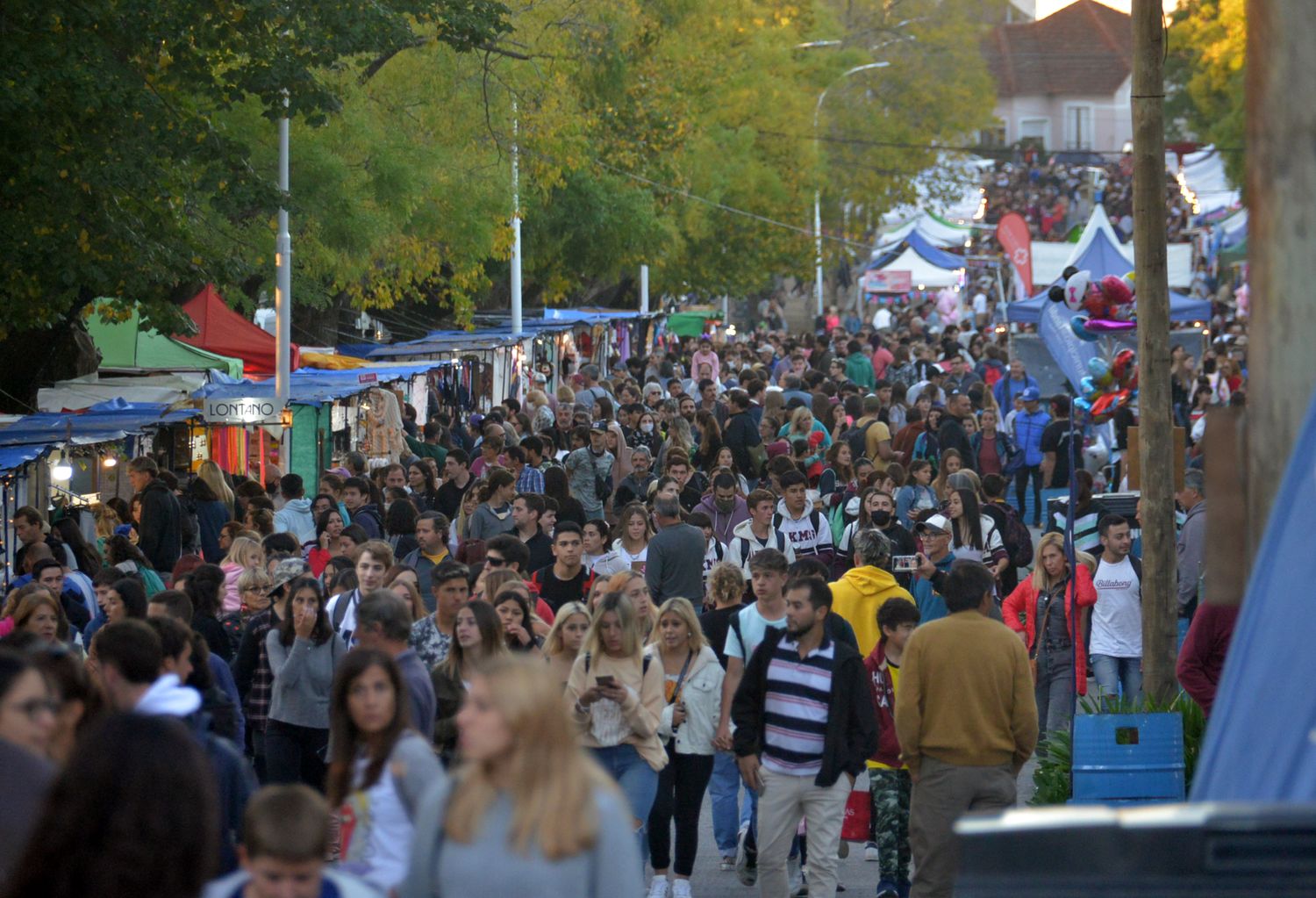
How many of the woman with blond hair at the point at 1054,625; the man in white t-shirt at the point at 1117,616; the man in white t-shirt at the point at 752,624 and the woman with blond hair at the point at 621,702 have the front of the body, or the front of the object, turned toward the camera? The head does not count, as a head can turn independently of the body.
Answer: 4

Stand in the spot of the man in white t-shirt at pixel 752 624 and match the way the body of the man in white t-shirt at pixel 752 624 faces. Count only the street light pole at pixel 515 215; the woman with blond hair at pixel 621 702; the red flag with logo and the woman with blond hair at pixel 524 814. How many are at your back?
2

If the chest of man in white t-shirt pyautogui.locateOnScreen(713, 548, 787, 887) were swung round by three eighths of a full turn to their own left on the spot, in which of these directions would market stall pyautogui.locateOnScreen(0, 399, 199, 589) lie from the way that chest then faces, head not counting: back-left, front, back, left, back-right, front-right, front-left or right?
left

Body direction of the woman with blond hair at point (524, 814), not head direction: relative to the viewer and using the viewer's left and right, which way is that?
facing the viewer and to the left of the viewer

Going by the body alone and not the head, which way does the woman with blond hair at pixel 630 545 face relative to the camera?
toward the camera

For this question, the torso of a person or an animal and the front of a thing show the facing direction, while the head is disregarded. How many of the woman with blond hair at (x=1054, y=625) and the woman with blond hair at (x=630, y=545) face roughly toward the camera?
2

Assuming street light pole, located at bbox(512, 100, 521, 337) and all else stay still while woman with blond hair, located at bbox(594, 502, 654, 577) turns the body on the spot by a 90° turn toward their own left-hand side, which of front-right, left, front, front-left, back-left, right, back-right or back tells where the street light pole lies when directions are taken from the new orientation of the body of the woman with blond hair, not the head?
left

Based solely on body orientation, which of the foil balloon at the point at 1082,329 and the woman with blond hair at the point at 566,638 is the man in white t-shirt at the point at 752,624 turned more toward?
the woman with blond hair

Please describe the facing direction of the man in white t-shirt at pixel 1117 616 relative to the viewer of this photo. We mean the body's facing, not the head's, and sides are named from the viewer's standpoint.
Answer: facing the viewer

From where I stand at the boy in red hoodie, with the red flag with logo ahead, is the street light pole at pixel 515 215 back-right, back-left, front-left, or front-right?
front-left

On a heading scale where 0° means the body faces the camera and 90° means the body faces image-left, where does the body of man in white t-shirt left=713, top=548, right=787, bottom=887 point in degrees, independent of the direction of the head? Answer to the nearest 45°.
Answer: approximately 0°

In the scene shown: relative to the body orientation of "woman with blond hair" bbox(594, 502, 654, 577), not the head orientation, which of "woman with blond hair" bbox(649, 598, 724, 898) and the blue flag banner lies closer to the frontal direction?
the woman with blond hair

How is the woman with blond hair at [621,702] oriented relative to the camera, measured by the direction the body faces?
toward the camera

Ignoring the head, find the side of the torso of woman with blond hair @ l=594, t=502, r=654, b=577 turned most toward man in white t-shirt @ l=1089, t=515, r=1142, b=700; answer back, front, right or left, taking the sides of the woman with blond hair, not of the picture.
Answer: left
